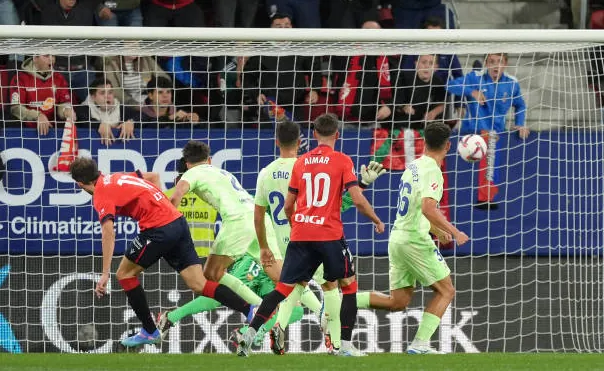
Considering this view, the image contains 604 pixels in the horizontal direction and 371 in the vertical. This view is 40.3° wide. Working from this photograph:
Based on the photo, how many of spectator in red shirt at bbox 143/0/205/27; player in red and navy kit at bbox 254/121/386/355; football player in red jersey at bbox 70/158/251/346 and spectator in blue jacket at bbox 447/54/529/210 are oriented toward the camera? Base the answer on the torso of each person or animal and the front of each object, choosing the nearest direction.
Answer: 2

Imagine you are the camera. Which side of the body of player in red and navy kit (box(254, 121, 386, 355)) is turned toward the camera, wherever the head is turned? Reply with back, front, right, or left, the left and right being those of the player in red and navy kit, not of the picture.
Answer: back

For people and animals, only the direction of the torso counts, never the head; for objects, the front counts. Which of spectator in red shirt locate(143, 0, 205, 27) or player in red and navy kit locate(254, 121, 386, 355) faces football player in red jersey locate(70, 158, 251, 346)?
the spectator in red shirt

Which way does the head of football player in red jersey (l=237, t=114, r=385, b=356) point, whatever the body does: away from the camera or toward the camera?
away from the camera
